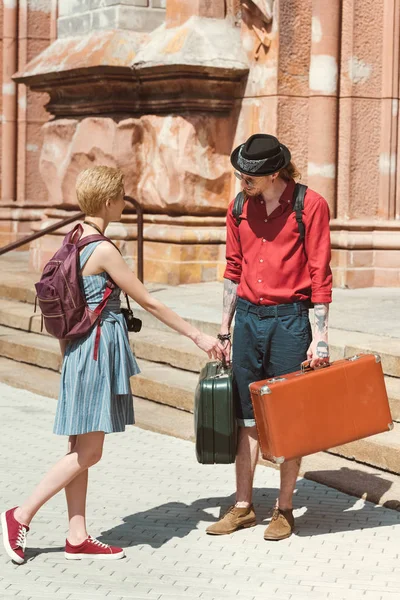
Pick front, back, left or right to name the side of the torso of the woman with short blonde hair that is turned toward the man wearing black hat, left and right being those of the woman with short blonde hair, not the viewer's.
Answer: front

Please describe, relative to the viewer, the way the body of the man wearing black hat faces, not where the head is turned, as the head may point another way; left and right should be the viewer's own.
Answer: facing the viewer and to the left of the viewer

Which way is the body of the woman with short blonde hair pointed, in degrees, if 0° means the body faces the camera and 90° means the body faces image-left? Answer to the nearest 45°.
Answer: approximately 270°

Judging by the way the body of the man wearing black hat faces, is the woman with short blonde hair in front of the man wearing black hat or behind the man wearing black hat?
in front

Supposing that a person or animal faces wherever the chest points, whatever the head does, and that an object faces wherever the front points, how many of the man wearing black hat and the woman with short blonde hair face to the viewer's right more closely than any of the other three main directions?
1
